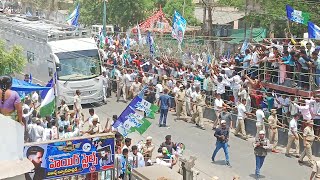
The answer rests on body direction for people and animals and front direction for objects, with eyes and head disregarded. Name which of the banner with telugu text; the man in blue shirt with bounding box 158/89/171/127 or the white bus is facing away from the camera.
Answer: the man in blue shirt

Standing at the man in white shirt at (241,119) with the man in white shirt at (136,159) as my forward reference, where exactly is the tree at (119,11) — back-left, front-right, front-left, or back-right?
back-right

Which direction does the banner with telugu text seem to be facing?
toward the camera

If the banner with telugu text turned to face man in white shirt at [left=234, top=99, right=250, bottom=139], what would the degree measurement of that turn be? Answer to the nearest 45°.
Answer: approximately 135° to its left

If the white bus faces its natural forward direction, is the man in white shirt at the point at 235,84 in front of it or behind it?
in front

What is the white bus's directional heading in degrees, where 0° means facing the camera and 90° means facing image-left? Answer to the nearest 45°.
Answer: approximately 315°

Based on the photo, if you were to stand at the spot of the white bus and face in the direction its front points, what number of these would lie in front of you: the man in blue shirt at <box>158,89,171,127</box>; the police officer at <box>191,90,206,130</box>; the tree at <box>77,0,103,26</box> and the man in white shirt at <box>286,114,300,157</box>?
3

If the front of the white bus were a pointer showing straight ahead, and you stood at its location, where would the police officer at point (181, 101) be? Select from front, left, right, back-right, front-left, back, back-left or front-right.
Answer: front

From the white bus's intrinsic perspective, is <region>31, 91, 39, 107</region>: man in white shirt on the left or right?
on its right

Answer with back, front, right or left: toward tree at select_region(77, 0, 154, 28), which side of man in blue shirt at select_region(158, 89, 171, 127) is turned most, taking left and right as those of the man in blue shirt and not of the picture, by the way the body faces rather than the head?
front

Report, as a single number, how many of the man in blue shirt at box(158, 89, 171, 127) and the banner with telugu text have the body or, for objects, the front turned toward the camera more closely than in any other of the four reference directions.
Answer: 1

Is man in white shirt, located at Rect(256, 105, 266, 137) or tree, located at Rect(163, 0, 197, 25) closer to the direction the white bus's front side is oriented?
the man in white shirt

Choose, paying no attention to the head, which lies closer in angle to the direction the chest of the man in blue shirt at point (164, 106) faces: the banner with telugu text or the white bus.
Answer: the white bus

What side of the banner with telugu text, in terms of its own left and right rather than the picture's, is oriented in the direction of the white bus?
back

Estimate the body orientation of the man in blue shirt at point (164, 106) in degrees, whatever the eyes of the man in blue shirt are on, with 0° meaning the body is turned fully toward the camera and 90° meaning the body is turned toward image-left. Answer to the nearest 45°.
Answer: approximately 180°
